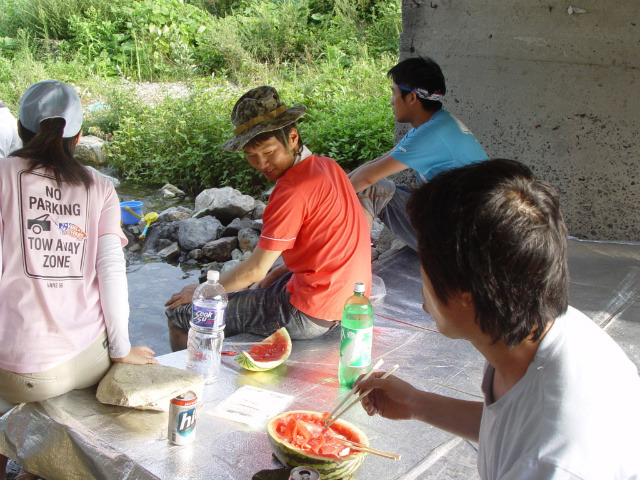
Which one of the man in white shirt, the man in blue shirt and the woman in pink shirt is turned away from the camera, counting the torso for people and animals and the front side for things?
the woman in pink shirt

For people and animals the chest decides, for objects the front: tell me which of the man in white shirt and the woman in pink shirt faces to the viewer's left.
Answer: the man in white shirt

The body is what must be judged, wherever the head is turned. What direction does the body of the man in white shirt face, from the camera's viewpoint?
to the viewer's left

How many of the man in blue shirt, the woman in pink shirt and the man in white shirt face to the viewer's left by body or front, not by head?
2

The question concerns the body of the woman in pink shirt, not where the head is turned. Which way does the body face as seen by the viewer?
away from the camera

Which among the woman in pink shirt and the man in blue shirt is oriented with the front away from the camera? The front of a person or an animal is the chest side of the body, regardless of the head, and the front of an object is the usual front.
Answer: the woman in pink shirt

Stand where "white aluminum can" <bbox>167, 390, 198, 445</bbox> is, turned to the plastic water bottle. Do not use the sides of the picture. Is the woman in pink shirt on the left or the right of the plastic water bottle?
left

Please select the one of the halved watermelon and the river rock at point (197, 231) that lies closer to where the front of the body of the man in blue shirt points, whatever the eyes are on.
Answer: the river rock

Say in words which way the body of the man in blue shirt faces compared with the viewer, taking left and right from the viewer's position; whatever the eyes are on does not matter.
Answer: facing to the left of the viewer

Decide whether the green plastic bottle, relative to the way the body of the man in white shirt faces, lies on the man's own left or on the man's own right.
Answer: on the man's own right

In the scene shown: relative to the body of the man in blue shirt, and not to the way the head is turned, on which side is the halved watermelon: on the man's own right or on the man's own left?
on the man's own left

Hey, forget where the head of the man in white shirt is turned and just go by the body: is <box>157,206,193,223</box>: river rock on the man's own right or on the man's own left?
on the man's own right

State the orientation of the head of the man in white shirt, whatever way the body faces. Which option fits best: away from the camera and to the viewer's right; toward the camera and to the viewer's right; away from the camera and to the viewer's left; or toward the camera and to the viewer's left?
away from the camera and to the viewer's left

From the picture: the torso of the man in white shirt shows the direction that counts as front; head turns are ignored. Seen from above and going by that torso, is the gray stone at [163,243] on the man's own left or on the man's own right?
on the man's own right

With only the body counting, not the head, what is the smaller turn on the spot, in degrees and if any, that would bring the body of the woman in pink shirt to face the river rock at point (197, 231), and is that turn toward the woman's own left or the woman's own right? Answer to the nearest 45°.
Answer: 0° — they already face it
